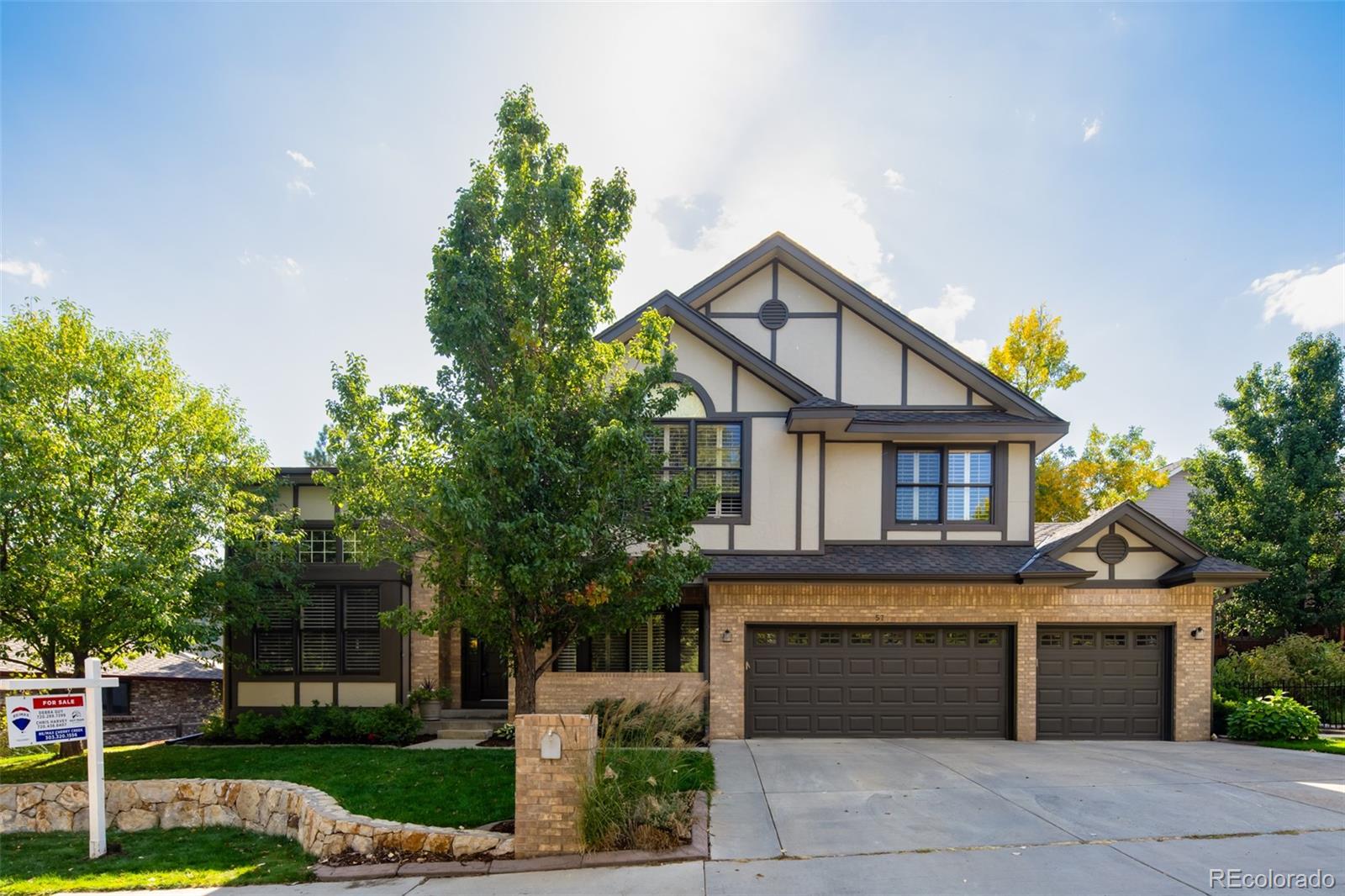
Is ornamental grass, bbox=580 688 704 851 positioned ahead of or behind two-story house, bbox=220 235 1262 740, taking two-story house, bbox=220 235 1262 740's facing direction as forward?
ahead

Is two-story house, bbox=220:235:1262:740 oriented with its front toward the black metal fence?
no

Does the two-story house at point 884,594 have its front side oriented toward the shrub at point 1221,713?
no

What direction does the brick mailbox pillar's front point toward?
toward the camera

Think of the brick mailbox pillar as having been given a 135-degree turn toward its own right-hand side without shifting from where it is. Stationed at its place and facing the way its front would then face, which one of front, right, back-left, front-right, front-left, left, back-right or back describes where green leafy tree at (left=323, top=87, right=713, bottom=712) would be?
front-right

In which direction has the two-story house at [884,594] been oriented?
toward the camera

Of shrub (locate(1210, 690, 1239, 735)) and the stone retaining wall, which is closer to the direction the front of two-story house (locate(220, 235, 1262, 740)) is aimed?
the stone retaining wall

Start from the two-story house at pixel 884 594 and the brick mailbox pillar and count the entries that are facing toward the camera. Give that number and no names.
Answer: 2

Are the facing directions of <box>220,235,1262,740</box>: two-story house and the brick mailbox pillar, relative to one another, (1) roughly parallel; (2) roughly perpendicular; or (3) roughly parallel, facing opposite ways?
roughly parallel
